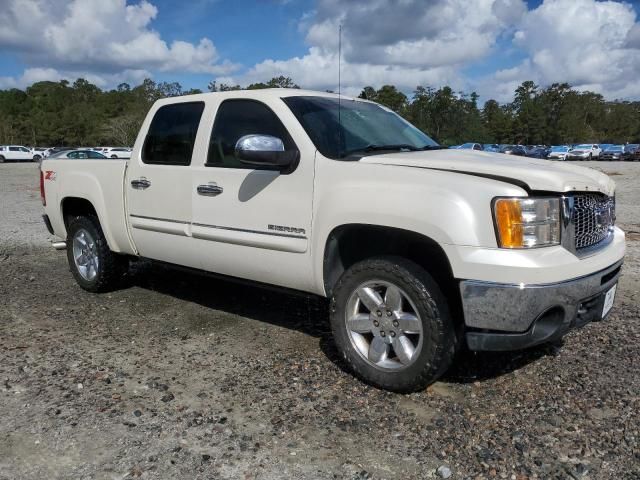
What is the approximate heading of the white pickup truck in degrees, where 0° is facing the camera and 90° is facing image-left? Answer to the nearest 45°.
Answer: approximately 315°
